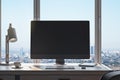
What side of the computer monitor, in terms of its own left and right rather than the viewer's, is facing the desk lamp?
right

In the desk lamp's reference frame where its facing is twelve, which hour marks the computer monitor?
The computer monitor is roughly at 11 o'clock from the desk lamp.

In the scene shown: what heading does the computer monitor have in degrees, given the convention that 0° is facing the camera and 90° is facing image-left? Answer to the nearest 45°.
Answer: approximately 0°

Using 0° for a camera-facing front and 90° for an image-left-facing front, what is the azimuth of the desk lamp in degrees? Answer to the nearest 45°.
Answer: approximately 315°
